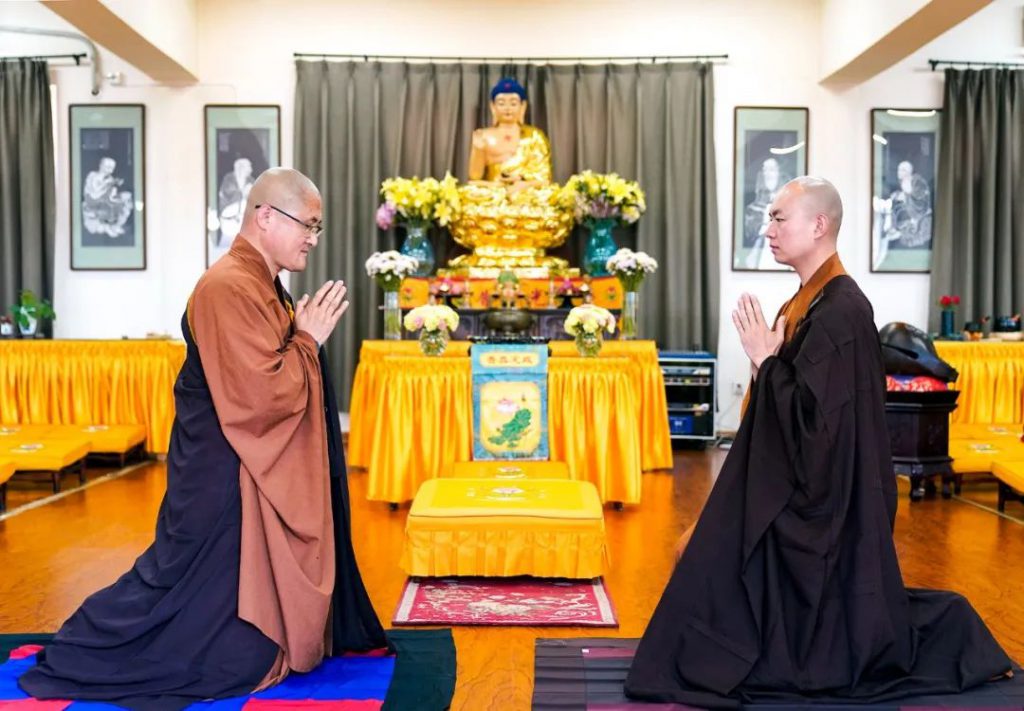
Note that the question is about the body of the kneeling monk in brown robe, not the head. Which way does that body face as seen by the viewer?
to the viewer's right

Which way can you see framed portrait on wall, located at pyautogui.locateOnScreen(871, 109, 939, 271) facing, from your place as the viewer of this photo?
facing the viewer

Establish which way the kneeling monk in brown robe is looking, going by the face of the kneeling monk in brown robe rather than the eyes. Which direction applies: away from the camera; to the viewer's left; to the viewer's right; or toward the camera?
to the viewer's right

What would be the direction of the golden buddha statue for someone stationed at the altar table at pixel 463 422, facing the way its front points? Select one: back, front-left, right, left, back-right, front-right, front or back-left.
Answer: back

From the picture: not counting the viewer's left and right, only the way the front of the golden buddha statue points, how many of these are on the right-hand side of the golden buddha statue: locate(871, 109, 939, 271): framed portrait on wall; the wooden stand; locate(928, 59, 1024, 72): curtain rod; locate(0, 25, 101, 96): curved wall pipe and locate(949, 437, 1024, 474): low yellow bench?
1

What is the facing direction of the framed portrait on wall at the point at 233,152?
toward the camera

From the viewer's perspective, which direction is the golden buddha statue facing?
toward the camera

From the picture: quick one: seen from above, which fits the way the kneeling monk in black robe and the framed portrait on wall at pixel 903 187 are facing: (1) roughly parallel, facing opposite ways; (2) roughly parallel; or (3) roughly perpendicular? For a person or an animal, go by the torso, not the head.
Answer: roughly perpendicular

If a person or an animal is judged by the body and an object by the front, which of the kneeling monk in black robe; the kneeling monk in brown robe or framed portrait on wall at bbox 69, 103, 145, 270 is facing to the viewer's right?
the kneeling monk in brown robe

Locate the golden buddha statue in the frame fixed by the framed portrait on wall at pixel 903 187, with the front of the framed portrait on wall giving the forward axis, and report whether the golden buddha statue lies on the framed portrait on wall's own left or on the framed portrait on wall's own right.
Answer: on the framed portrait on wall's own right

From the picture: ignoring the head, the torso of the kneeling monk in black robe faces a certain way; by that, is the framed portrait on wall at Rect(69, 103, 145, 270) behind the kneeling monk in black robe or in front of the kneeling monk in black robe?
in front

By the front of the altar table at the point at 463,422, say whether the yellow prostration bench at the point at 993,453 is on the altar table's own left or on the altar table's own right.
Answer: on the altar table's own left

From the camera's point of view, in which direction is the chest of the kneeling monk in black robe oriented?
to the viewer's left

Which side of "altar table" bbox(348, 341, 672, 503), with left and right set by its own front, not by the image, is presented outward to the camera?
front

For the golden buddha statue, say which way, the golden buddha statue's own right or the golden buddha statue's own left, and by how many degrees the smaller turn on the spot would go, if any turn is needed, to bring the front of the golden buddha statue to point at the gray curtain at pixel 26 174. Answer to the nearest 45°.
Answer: approximately 90° to the golden buddha statue's own right

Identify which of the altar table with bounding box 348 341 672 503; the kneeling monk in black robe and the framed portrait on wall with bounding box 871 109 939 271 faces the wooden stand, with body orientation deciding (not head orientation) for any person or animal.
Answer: the framed portrait on wall

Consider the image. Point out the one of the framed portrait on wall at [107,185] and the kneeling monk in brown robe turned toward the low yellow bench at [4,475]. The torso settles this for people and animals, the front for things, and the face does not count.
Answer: the framed portrait on wall
